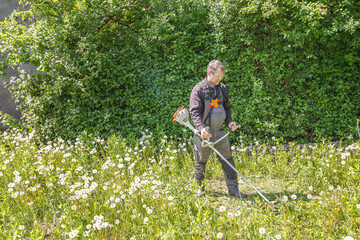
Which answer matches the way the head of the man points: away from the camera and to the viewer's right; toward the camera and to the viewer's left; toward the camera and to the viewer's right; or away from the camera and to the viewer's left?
toward the camera and to the viewer's right

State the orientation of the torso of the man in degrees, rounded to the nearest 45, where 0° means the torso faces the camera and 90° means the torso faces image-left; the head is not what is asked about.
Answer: approximately 315°
